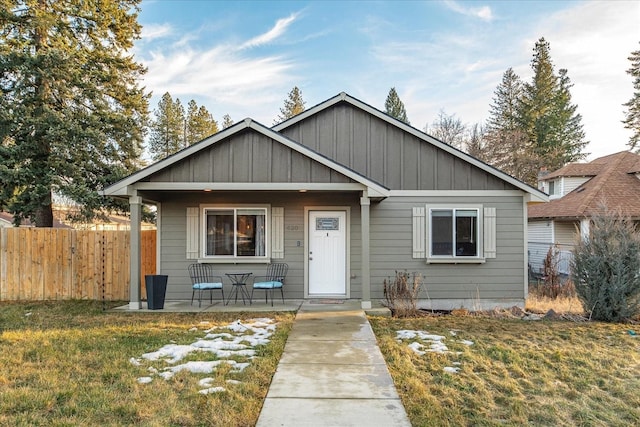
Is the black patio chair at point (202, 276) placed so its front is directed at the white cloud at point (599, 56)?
no

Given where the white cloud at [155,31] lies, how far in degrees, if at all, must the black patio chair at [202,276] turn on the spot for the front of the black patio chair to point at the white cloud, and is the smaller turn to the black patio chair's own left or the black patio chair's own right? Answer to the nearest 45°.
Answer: approximately 135° to the black patio chair's own left

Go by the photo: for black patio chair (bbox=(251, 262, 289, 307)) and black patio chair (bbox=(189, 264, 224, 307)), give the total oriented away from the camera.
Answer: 0

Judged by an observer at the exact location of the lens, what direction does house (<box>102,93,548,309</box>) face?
facing the viewer

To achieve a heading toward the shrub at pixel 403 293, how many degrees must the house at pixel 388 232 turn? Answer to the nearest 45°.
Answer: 0° — it already faces it

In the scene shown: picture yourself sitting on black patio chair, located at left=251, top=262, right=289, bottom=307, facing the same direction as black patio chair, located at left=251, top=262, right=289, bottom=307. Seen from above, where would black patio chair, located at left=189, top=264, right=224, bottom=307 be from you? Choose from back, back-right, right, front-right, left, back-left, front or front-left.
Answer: front-right

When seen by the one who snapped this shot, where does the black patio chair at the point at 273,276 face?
facing the viewer and to the left of the viewer

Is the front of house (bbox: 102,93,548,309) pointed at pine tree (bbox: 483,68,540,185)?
no

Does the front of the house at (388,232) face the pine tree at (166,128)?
no

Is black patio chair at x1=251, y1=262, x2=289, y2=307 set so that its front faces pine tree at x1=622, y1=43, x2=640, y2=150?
no
